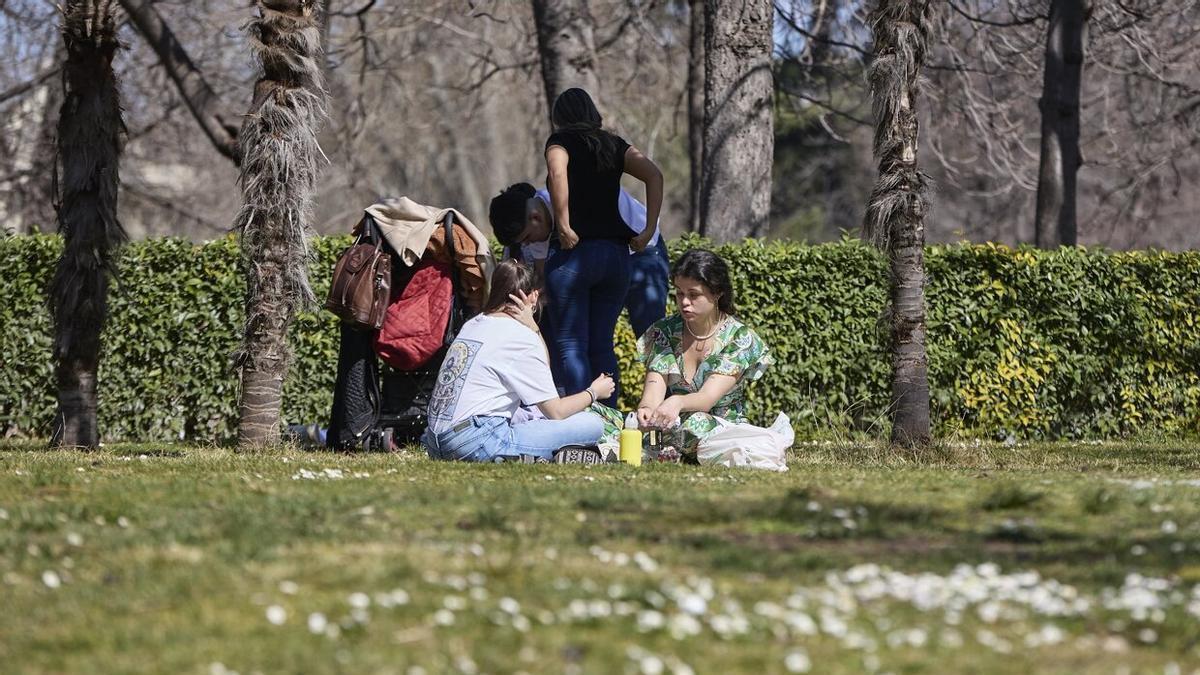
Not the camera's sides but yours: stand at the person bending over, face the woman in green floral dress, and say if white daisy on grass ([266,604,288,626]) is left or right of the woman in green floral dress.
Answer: right

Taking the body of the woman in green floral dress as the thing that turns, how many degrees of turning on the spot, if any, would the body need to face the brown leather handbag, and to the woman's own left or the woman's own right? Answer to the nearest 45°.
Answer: approximately 45° to the woman's own right

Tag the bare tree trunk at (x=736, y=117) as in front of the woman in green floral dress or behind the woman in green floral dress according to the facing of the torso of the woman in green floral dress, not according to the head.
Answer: behind

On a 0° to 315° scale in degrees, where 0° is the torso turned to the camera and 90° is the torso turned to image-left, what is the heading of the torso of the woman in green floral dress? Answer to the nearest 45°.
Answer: approximately 45°

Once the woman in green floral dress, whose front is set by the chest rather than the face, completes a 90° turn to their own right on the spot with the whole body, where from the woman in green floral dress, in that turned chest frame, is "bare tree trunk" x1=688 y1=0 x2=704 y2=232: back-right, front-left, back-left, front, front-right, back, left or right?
front-right

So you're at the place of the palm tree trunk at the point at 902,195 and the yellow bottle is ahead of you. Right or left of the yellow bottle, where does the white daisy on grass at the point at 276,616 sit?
left

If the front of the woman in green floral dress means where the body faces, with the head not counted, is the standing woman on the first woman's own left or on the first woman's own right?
on the first woman's own right

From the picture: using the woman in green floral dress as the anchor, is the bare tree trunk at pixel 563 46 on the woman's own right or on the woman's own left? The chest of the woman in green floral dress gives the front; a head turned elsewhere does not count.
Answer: on the woman's own right

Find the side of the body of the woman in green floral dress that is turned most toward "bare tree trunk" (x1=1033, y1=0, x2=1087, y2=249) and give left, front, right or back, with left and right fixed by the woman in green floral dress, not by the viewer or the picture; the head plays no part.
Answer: back

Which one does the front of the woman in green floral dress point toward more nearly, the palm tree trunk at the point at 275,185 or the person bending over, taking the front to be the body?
the palm tree trunk

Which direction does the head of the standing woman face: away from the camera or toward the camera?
away from the camera

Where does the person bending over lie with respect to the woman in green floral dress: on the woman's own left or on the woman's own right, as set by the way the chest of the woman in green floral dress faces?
on the woman's own right

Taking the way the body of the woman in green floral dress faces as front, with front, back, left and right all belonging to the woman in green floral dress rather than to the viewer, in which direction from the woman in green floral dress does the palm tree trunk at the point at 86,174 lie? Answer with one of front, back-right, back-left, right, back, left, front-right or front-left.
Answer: front-right
